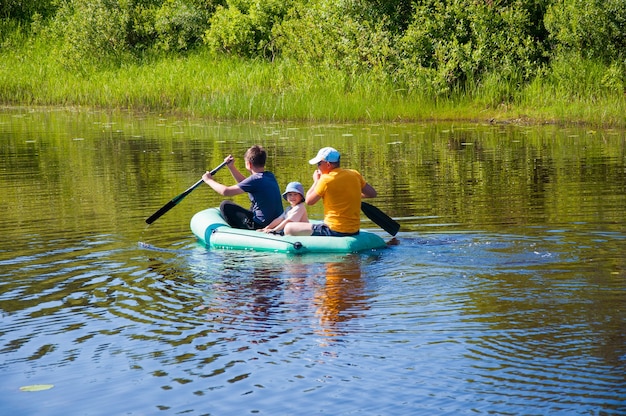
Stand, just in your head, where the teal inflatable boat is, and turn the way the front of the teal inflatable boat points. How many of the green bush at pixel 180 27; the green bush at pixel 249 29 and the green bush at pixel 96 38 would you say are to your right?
3

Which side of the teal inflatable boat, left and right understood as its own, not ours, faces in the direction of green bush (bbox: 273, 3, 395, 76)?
right

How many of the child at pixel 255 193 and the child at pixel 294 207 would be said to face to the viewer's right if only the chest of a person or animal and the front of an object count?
0

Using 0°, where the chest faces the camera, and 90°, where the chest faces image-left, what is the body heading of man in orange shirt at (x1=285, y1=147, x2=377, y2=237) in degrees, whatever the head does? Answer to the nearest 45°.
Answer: approximately 135°

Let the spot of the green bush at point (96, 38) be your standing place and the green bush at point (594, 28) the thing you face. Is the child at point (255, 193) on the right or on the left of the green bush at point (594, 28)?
right

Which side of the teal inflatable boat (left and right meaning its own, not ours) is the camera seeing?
left

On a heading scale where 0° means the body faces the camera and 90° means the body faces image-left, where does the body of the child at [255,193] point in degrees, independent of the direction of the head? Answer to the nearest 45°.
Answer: approximately 135°

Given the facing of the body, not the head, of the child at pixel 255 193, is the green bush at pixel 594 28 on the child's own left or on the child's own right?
on the child's own right

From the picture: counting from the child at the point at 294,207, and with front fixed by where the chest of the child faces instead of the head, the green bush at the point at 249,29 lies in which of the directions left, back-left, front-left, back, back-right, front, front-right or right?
back-right
